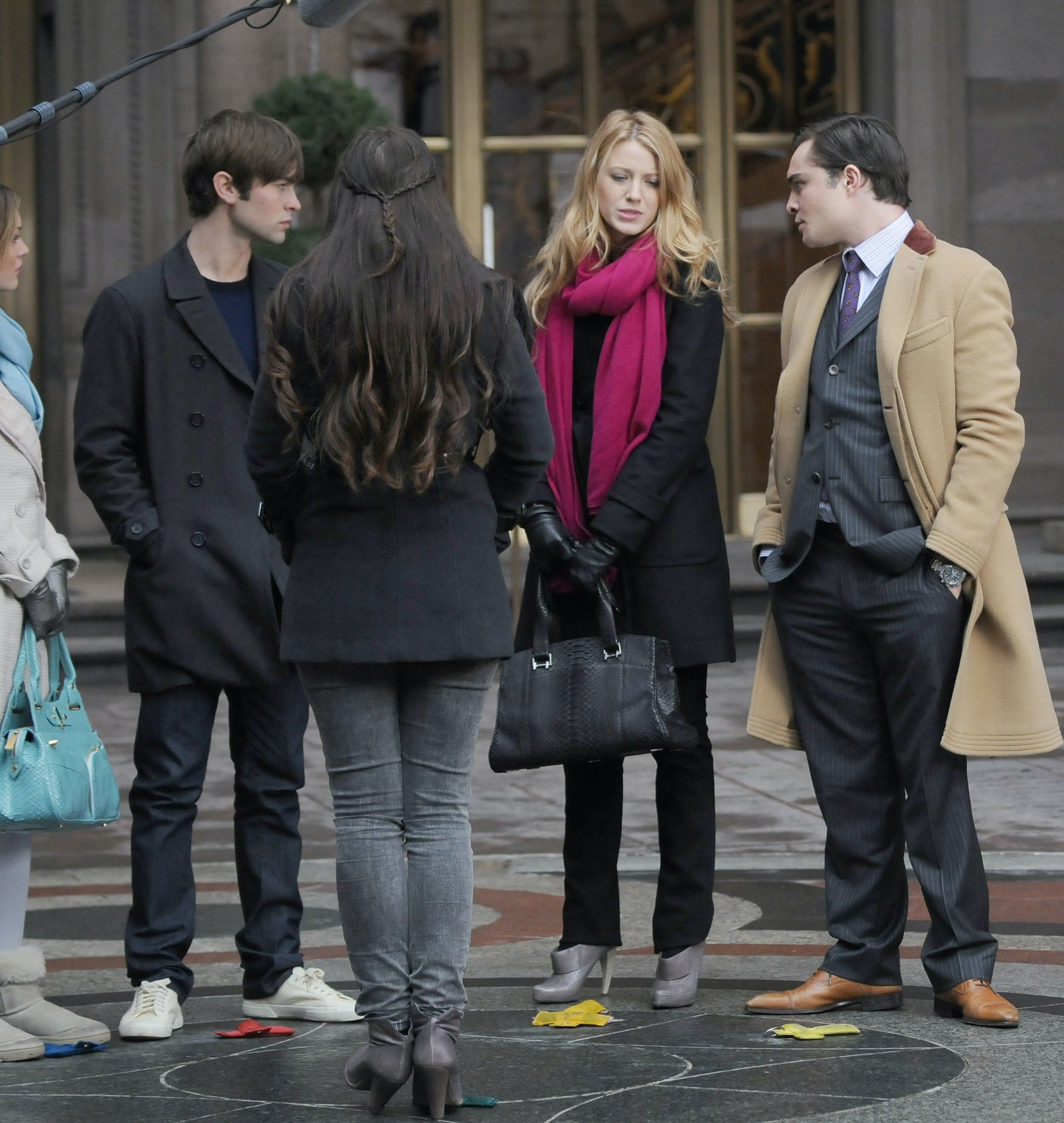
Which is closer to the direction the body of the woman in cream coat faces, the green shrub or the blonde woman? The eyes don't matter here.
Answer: the blonde woman

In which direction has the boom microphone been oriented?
to the viewer's right

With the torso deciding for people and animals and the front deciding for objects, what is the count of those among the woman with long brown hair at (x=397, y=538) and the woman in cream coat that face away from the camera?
1

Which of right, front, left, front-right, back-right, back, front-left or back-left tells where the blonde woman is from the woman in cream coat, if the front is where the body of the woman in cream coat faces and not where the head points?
front

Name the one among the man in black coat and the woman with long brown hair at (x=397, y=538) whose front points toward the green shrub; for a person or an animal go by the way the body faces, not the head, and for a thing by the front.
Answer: the woman with long brown hair

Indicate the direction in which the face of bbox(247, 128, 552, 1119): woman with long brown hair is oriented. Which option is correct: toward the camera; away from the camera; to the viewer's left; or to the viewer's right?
away from the camera

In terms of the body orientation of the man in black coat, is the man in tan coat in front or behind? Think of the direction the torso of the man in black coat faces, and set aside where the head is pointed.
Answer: in front

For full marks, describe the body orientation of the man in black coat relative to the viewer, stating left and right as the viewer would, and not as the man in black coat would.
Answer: facing the viewer and to the right of the viewer

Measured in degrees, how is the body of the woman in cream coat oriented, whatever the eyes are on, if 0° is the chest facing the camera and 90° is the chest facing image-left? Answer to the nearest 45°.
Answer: approximately 270°

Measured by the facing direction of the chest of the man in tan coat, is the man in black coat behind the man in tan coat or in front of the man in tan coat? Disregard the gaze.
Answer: in front

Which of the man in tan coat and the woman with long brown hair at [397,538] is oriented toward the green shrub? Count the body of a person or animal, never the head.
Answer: the woman with long brown hair

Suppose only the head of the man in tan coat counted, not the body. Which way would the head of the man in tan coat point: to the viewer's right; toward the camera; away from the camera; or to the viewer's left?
to the viewer's left

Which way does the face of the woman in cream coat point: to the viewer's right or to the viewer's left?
to the viewer's right

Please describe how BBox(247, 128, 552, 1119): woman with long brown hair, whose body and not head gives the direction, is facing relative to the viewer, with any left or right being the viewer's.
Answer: facing away from the viewer

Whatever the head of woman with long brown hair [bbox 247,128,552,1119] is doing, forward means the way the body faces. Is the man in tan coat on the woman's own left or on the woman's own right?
on the woman's own right

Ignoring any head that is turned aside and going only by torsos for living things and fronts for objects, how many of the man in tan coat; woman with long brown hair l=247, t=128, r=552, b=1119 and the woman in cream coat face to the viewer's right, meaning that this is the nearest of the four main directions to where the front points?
1

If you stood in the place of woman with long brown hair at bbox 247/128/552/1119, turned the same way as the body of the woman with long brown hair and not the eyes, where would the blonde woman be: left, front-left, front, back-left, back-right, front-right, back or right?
front-right
